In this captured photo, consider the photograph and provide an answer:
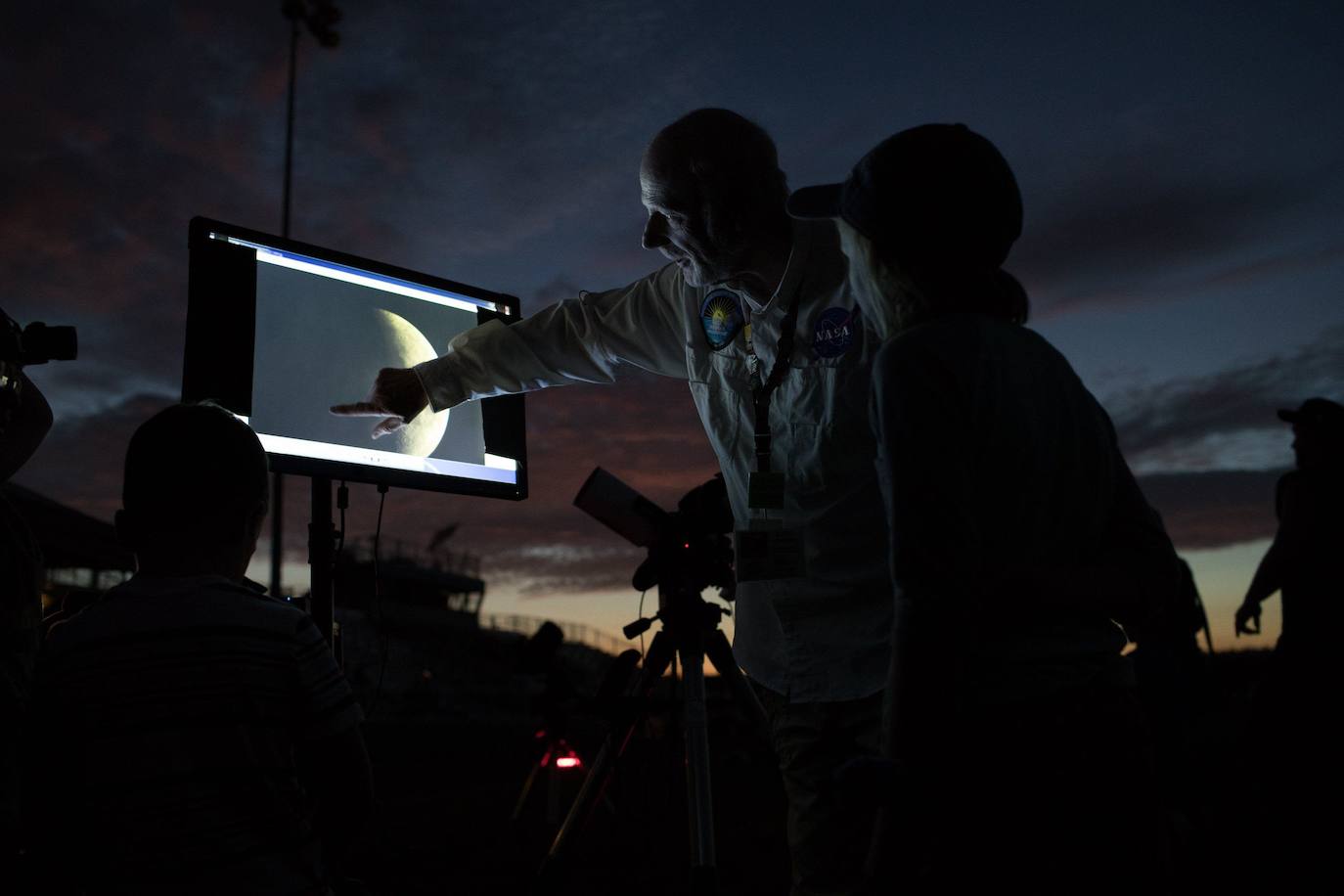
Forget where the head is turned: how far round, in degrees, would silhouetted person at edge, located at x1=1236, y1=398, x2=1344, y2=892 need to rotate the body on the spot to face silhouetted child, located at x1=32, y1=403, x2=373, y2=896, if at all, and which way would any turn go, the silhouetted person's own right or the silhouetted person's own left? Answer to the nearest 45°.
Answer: approximately 45° to the silhouetted person's own left

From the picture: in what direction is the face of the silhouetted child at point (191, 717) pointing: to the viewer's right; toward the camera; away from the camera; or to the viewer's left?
away from the camera

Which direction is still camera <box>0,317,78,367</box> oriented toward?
to the viewer's right

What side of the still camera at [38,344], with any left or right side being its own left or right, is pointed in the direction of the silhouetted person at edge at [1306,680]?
front

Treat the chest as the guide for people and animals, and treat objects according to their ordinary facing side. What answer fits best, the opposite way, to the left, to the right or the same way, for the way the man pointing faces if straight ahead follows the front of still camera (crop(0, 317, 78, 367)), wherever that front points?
the opposite way

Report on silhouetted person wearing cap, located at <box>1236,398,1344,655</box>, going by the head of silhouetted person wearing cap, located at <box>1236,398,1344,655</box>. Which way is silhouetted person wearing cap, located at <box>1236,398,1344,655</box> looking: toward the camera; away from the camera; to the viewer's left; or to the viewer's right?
to the viewer's left

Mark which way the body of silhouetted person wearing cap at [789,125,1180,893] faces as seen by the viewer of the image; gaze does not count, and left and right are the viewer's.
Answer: facing away from the viewer and to the left of the viewer

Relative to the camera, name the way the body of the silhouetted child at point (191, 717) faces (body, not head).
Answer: away from the camera

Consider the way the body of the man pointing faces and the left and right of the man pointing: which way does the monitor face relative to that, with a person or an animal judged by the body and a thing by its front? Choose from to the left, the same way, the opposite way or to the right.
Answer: to the left

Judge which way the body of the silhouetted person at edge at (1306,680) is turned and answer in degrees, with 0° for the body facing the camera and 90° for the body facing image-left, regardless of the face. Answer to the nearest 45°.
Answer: approximately 90°

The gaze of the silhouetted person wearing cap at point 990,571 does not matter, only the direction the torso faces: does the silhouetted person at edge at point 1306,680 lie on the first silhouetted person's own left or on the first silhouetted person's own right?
on the first silhouetted person's own right

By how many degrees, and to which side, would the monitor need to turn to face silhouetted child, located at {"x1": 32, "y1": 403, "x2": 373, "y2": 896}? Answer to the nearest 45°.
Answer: approximately 45° to its right

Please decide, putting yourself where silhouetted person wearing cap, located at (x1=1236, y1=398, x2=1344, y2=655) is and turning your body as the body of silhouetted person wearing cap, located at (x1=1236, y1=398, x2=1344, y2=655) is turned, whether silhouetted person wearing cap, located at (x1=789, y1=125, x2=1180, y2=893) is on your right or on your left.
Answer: on your left

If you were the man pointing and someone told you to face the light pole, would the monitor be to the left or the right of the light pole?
left

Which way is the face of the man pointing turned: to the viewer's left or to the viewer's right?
to the viewer's left
